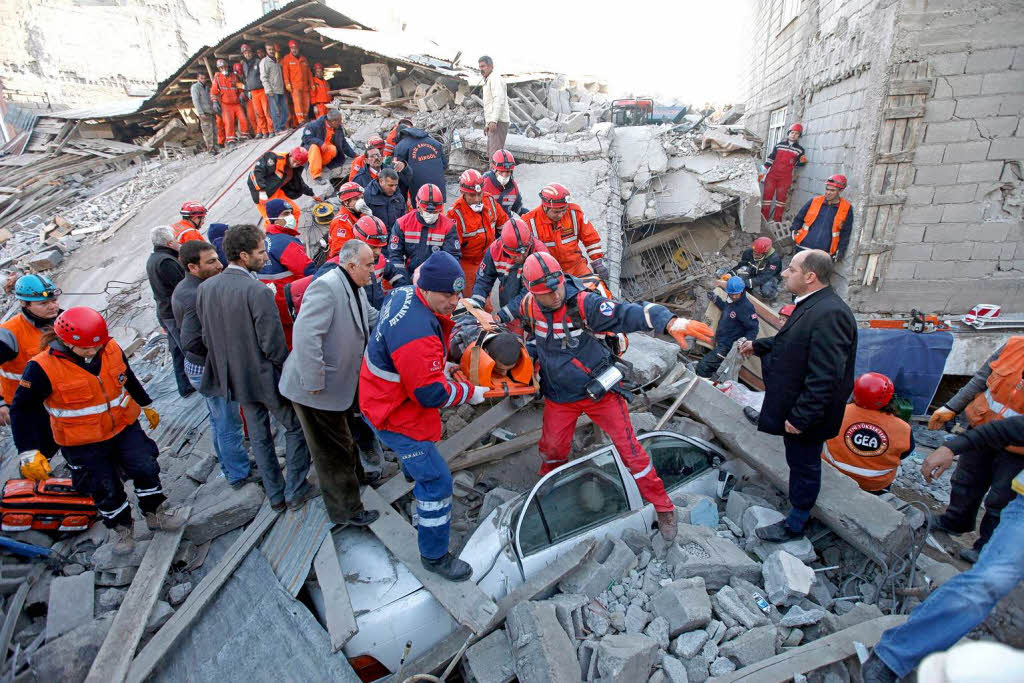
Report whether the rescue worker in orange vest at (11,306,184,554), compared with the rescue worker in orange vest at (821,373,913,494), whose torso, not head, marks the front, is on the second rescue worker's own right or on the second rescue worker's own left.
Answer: on the second rescue worker's own left

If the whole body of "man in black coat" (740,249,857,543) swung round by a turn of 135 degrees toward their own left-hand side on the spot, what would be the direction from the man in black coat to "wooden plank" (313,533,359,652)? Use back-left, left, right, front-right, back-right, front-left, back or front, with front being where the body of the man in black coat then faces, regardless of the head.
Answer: right

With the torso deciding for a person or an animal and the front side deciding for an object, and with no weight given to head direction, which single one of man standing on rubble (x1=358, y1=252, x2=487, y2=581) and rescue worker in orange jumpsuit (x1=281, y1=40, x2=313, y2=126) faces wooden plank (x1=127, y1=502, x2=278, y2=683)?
the rescue worker in orange jumpsuit

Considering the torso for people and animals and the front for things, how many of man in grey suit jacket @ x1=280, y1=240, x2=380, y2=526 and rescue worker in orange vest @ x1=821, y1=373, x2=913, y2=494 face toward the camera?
0

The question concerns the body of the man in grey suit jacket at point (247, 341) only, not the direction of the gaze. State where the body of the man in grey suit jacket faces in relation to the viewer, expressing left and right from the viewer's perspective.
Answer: facing away from the viewer and to the right of the viewer

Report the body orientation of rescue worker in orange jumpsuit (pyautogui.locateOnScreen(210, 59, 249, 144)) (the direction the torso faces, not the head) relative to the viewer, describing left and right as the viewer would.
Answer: facing the viewer

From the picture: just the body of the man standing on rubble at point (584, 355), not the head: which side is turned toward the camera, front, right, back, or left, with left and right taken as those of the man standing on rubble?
front

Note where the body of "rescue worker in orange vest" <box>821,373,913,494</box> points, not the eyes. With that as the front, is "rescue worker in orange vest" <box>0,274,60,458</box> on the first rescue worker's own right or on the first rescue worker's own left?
on the first rescue worker's own left

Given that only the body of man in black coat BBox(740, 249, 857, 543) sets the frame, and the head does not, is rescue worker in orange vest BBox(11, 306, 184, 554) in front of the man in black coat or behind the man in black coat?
in front

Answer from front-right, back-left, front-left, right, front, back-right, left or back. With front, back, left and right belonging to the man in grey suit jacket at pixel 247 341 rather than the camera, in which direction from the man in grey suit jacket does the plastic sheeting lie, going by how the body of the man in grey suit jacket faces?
front-right

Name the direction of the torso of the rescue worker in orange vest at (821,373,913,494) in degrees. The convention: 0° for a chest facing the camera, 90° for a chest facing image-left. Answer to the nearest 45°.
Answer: approximately 180°

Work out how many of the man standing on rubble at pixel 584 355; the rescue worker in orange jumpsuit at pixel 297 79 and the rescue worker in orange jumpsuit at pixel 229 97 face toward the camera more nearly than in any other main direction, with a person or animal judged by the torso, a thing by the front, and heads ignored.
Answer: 3

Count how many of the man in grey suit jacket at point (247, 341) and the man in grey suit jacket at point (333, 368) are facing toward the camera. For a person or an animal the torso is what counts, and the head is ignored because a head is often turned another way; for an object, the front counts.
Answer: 0

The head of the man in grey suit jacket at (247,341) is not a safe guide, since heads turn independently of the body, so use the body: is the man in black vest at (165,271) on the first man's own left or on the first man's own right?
on the first man's own left

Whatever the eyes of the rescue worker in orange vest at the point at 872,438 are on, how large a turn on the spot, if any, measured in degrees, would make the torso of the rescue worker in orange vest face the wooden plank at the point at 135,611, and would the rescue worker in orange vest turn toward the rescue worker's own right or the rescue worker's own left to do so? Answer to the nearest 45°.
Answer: approximately 135° to the rescue worker's own left

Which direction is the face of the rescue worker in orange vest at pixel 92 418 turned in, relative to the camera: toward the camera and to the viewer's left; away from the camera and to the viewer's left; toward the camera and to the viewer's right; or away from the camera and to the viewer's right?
toward the camera and to the viewer's right
